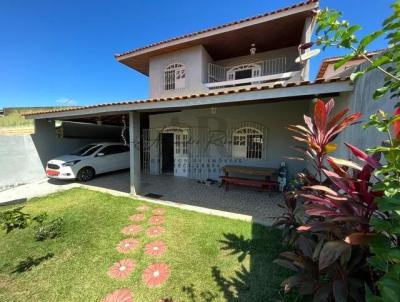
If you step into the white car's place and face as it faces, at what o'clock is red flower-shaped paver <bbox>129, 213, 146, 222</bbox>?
The red flower-shaped paver is roughly at 10 o'clock from the white car.

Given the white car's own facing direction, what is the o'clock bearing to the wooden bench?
The wooden bench is roughly at 9 o'clock from the white car.

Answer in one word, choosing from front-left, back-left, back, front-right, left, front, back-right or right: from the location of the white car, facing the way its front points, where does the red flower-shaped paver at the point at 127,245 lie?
front-left

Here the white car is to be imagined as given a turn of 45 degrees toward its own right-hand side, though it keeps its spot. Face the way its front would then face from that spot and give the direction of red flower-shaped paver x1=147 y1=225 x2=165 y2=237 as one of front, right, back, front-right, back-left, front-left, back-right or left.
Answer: left

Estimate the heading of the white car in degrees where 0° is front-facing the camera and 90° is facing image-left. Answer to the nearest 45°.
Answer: approximately 45°

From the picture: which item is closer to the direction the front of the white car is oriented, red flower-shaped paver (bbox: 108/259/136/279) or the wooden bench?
the red flower-shaped paver

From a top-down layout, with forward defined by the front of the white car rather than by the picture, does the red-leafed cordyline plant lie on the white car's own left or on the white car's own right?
on the white car's own left

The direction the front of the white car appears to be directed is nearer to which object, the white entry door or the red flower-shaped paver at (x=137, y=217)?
the red flower-shaped paver

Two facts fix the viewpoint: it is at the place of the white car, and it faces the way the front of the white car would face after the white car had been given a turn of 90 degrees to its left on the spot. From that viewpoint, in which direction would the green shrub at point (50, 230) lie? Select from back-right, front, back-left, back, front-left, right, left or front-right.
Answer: front-right

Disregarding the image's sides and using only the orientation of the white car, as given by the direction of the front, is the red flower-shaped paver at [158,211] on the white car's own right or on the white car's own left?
on the white car's own left

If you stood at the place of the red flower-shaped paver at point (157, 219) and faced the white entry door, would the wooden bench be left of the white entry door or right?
right
